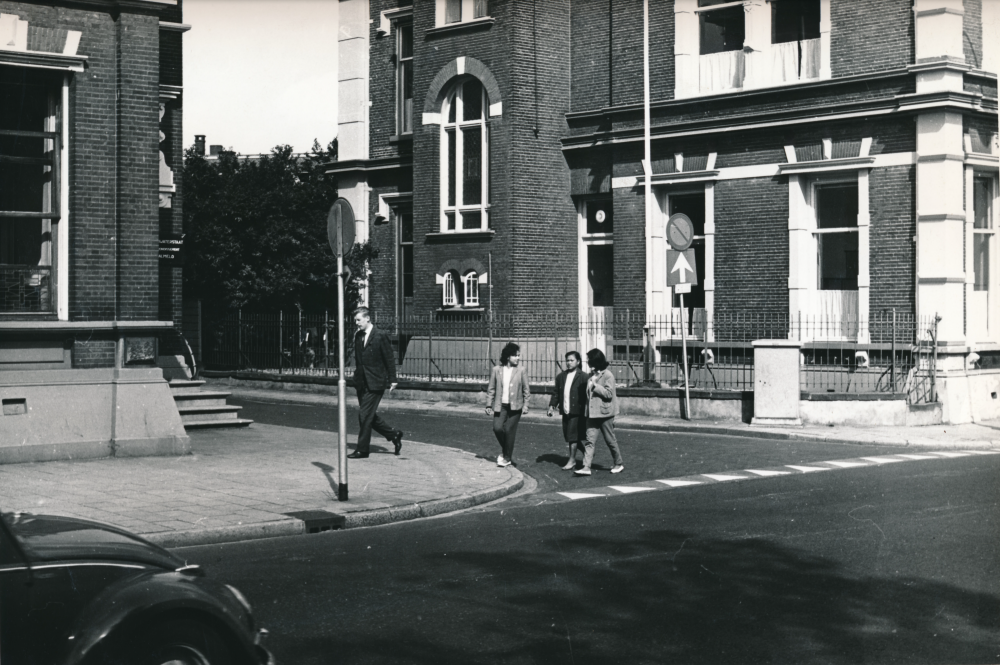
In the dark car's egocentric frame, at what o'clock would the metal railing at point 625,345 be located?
The metal railing is roughly at 10 o'clock from the dark car.

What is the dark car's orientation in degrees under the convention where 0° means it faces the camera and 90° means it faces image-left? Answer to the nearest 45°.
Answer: approximately 270°

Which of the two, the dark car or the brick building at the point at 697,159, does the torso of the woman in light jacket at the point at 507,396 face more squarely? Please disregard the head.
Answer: the dark car

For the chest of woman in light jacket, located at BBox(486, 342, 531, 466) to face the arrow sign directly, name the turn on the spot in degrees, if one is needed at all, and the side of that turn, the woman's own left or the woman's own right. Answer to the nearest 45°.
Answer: approximately 135° to the woman's own left
